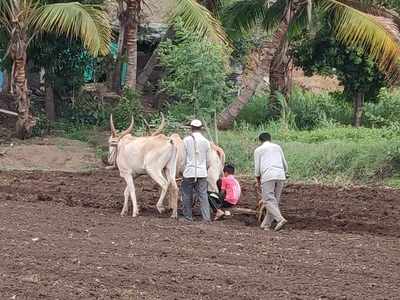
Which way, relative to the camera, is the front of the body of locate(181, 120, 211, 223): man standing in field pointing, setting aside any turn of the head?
away from the camera

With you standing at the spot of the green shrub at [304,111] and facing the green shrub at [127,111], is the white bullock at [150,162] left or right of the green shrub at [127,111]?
left

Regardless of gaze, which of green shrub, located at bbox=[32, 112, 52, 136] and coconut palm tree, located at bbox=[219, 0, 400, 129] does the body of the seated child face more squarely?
the green shrub

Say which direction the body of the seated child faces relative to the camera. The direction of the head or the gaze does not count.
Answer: to the viewer's left

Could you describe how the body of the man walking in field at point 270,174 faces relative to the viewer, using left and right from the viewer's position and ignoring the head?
facing away from the viewer and to the left of the viewer

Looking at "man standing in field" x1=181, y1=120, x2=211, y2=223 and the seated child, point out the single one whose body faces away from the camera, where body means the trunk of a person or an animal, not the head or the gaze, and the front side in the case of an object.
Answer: the man standing in field

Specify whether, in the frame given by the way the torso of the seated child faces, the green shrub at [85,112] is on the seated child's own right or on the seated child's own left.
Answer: on the seated child's own right

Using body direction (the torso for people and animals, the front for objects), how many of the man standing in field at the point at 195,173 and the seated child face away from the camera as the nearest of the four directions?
1

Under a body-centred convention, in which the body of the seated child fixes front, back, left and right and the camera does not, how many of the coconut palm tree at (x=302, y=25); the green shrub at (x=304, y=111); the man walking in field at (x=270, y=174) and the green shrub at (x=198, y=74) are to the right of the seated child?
3
